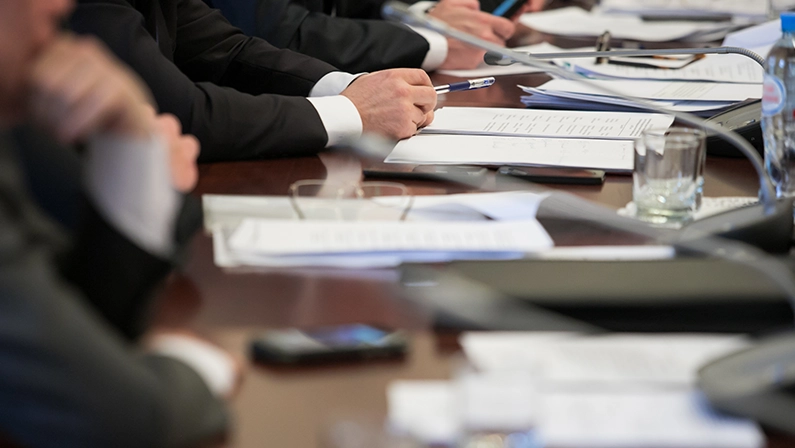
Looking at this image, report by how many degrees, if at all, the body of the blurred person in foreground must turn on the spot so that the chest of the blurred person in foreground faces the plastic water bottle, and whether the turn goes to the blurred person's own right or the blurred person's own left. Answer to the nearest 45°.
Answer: approximately 45° to the blurred person's own left

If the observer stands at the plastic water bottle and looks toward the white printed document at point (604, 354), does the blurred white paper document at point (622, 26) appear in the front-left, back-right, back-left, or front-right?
back-right

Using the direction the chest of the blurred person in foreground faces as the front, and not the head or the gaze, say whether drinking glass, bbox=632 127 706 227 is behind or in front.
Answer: in front

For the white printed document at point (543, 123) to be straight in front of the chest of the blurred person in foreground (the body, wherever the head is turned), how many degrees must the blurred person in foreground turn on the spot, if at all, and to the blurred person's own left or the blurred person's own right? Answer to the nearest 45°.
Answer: approximately 45° to the blurred person's own left

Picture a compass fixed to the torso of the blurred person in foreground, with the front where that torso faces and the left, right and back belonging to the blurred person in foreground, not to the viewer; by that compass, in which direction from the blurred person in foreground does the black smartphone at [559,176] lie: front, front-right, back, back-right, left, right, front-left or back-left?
front-left

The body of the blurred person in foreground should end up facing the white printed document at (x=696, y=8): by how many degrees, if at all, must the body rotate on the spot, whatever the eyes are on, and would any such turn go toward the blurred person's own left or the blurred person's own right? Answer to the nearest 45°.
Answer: approximately 45° to the blurred person's own left

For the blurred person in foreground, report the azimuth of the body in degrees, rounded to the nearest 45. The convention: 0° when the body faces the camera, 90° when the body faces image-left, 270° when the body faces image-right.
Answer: approximately 270°

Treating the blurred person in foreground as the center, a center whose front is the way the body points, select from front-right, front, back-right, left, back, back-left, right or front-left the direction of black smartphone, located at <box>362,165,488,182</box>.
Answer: front-left
